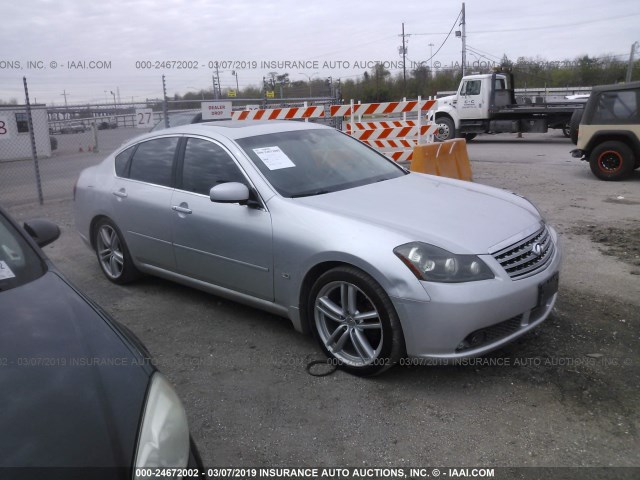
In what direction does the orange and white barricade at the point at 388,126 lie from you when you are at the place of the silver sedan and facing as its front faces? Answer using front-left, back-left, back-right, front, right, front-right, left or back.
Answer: back-left

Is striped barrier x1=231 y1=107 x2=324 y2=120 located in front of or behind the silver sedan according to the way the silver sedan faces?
behind

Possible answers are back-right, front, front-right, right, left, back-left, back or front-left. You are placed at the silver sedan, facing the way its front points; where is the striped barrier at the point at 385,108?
back-left

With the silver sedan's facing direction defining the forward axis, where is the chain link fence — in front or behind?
behind

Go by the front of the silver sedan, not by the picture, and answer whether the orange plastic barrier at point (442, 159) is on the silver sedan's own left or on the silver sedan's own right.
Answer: on the silver sedan's own left

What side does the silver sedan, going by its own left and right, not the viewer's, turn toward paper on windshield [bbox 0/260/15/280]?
right

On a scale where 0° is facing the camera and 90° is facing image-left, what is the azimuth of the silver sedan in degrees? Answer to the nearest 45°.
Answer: approximately 315°
